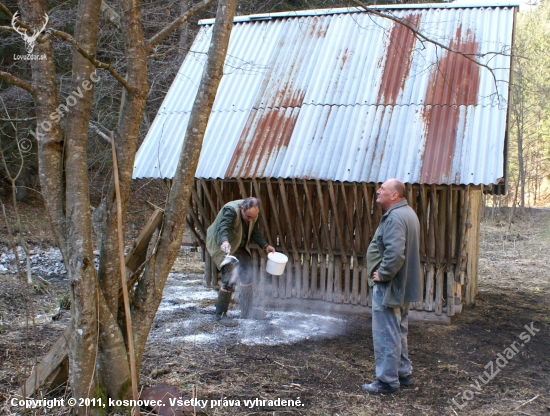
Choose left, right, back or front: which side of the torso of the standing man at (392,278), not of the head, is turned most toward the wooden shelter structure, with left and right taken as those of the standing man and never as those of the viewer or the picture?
right

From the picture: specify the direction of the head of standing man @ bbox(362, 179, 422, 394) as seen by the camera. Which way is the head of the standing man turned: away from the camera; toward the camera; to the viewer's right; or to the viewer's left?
to the viewer's left

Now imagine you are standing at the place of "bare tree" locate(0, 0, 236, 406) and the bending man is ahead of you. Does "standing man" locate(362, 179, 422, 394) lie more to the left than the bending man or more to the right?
right

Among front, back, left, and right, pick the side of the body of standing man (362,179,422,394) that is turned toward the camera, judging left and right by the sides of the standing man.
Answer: left

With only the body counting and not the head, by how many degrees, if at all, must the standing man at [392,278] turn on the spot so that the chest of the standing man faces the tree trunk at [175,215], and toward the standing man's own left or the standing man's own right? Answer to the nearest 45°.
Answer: approximately 45° to the standing man's own left

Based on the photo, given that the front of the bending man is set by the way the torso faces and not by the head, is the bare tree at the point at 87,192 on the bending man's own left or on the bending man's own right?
on the bending man's own right

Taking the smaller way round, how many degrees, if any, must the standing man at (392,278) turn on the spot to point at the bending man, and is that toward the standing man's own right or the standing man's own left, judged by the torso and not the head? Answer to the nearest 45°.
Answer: approximately 45° to the standing man's own right

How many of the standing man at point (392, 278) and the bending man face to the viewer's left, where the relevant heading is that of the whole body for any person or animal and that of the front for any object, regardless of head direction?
1

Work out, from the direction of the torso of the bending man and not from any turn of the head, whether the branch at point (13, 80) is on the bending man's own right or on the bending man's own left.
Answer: on the bending man's own right

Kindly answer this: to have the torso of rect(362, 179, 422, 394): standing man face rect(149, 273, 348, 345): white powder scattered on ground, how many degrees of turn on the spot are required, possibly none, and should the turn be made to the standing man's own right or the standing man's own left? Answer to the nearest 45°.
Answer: approximately 45° to the standing man's own right
